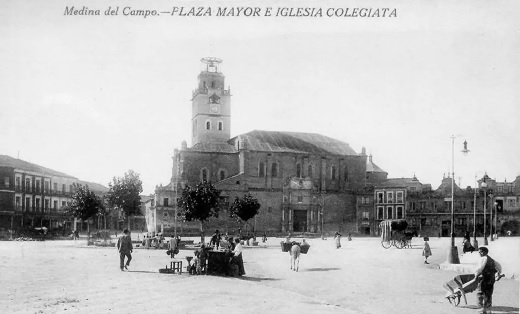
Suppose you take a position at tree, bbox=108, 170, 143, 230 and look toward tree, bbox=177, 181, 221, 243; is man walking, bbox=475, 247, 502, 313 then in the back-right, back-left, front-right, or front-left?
front-right

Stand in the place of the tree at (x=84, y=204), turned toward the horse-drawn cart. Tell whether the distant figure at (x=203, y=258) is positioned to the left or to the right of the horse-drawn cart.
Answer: right

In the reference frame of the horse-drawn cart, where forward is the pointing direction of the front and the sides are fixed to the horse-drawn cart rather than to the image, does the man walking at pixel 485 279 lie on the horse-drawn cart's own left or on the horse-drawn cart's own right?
on the horse-drawn cart's own right

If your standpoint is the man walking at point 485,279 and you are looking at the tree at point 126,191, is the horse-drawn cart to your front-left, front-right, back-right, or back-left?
front-right

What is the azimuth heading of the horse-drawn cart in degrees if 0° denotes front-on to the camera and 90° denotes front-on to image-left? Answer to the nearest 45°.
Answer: approximately 270°

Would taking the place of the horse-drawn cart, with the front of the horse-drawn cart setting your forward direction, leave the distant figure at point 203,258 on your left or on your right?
on your right

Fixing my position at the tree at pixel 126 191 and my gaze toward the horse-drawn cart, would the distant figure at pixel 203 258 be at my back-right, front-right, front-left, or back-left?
front-right

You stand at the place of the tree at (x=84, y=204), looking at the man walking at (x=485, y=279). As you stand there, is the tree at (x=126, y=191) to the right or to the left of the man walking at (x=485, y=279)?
left
